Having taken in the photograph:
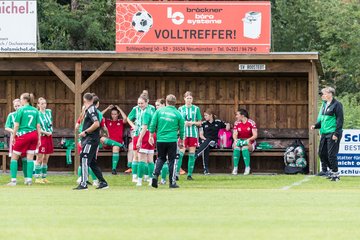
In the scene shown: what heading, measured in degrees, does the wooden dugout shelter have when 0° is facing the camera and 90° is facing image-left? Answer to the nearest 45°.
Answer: approximately 0°

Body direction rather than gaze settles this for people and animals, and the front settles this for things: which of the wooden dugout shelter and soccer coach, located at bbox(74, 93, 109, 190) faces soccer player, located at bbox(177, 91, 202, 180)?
the wooden dugout shelter

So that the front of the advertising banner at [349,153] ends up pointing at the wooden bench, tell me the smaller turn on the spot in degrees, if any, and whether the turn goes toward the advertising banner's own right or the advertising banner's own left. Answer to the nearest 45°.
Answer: approximately 135° to the advertising banner's own right
